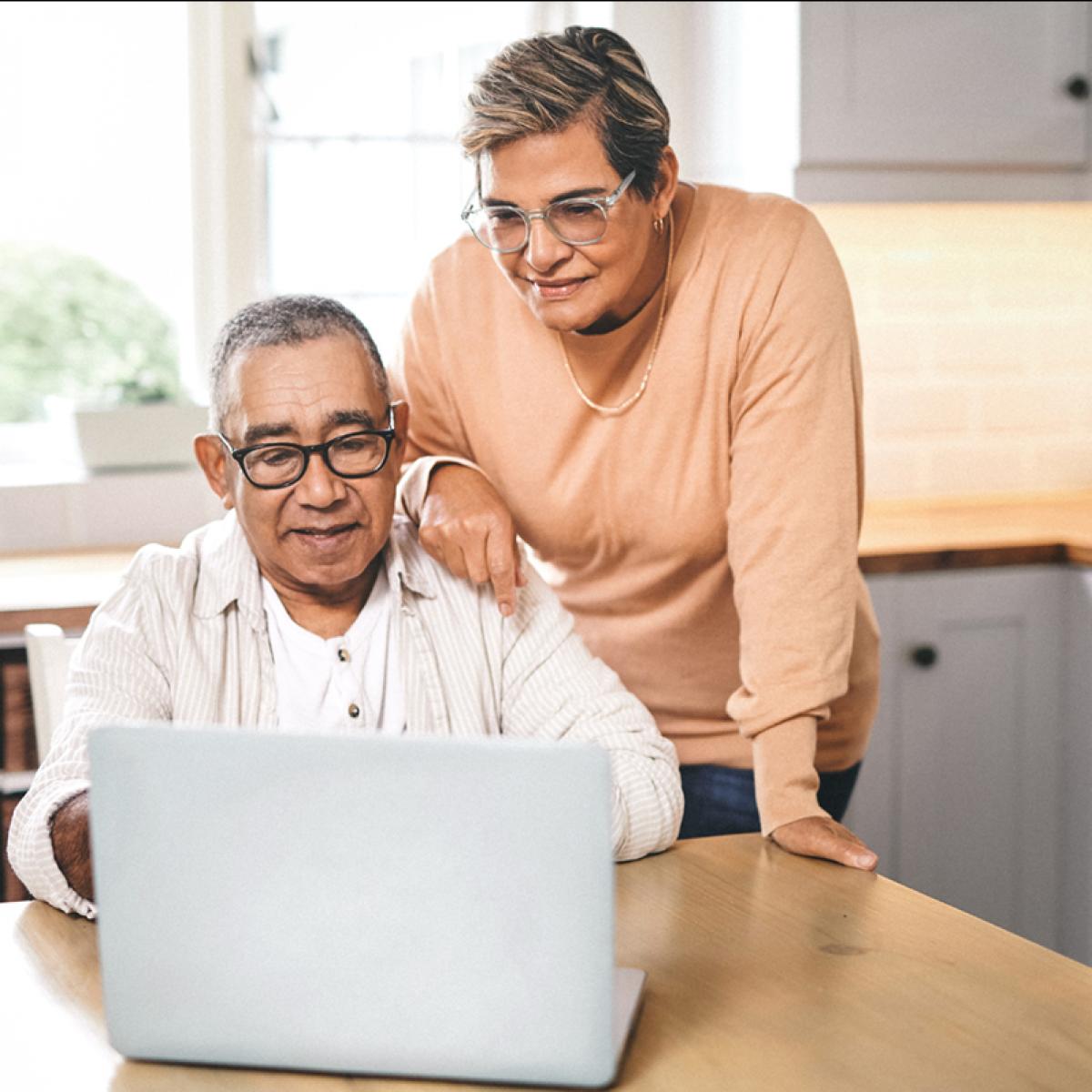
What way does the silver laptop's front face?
away from the camera

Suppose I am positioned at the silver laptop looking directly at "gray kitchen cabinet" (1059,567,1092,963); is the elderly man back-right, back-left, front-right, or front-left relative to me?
front-left

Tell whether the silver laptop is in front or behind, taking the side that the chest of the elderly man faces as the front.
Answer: in front

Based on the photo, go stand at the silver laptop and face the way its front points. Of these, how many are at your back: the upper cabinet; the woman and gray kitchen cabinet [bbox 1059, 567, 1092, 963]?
0

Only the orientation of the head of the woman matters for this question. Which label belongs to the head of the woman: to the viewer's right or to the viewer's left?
to the viewer's left

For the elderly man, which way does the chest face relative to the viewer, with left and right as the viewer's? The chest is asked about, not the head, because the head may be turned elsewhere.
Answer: facing the viewer

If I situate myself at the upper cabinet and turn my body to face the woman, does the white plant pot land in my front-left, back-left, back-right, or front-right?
front-right

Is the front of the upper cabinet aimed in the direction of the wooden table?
yes

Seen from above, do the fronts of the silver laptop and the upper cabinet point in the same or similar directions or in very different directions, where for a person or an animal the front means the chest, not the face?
very different directions

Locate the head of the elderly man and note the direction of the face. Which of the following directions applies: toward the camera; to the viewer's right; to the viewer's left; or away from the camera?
toward the camera

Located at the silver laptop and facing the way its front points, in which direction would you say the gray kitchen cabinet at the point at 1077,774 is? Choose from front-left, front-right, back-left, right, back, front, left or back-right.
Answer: front-right

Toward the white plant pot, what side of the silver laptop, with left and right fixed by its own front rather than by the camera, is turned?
front

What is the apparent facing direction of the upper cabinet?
toward the camera

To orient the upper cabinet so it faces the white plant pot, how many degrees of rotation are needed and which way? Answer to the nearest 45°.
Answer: approximately 90° to its right

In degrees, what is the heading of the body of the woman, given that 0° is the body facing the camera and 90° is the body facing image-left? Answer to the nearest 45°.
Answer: approximately 45°

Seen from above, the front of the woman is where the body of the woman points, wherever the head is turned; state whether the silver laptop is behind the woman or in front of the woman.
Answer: in front

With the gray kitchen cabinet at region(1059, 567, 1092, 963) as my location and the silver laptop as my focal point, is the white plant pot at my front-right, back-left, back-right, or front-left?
front-right
